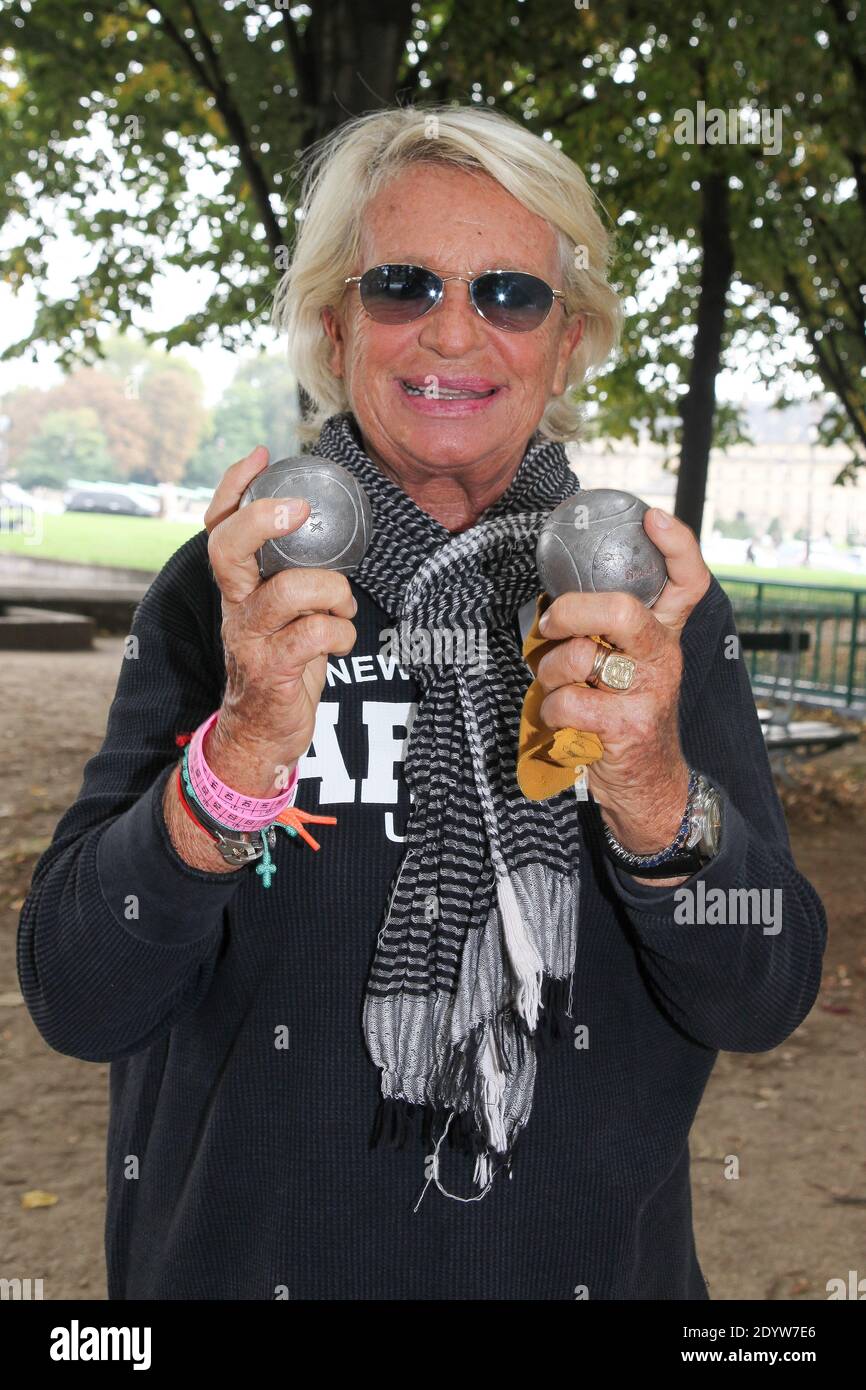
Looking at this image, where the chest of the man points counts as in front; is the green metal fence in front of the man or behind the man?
behind

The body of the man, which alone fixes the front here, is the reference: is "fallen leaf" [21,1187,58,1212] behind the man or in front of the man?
behind

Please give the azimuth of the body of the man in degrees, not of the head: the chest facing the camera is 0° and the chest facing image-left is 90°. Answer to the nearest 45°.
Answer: approximately 0°

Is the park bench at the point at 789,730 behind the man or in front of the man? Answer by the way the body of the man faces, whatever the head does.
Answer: behind

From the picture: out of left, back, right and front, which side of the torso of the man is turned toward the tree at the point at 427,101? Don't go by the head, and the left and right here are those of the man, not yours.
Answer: back
